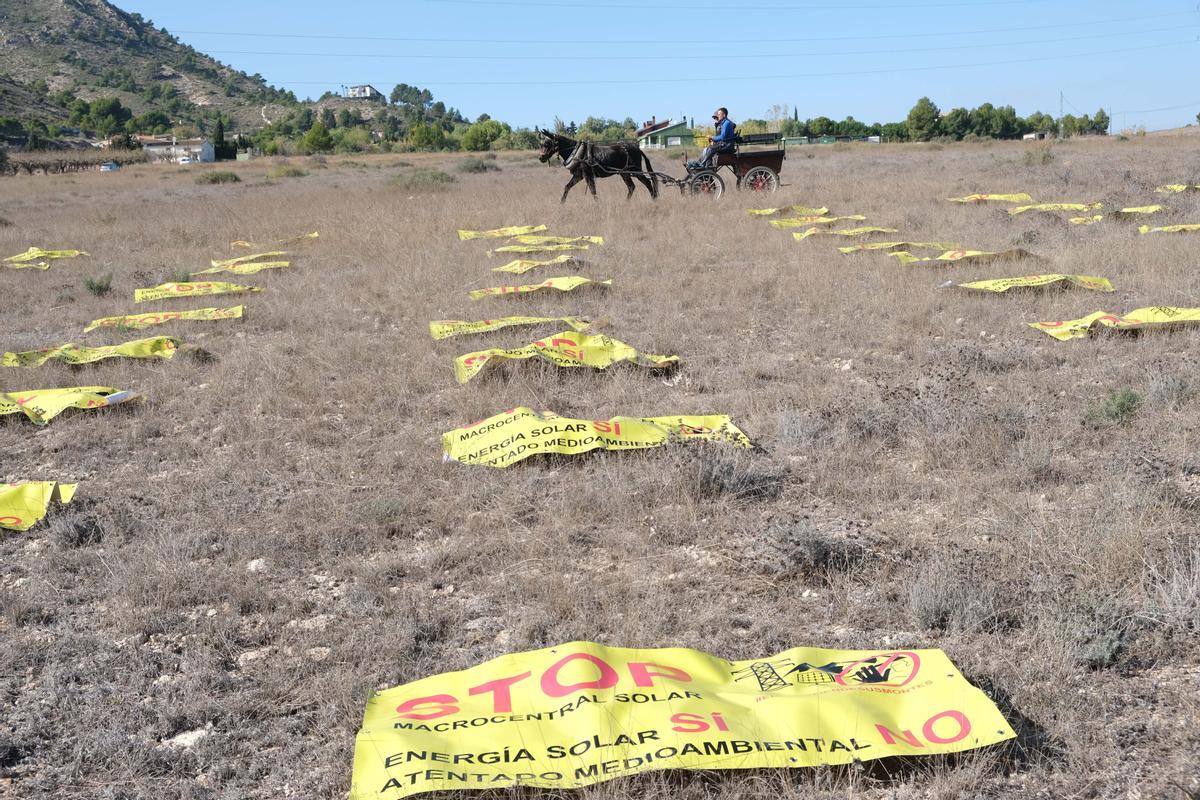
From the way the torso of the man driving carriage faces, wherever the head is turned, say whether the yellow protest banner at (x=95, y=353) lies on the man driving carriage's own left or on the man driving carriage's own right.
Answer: on the man driving carriage's own left

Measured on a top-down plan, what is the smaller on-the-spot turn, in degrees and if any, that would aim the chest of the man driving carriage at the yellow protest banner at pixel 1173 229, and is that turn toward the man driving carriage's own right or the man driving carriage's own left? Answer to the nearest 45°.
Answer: approximately 135° to the man driving carriage's own left

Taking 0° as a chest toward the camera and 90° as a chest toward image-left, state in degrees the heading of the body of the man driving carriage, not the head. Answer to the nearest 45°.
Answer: approximately 90°

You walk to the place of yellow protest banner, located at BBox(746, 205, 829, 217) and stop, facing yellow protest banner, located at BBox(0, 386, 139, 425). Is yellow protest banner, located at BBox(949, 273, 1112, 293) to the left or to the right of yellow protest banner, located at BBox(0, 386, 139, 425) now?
left

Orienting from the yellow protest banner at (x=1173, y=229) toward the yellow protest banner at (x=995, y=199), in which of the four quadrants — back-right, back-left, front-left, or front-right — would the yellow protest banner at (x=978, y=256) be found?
back-left

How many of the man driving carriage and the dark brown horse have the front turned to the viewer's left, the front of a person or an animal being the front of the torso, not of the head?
2

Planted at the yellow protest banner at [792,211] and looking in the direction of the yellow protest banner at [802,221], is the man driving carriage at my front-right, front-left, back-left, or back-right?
back-right

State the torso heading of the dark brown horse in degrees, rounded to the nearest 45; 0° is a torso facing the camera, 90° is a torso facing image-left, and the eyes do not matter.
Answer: approximately 90°

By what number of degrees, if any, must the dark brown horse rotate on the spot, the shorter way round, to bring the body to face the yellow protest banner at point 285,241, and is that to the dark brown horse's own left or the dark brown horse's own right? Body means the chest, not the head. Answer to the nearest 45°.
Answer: approximately 45° to the dark brown horse's own left

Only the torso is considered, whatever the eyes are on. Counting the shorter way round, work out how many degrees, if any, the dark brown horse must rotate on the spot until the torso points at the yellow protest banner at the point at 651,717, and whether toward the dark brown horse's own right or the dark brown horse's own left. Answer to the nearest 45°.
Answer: approximately 90° to the dark brown horse's own left
